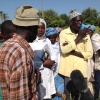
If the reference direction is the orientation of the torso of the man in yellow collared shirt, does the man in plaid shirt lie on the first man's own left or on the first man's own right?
on the first man's own right

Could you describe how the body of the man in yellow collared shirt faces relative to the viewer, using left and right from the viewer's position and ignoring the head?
facing the viewer and to the right of the viewer

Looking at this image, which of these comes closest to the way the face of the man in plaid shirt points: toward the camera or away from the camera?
away from the camera
